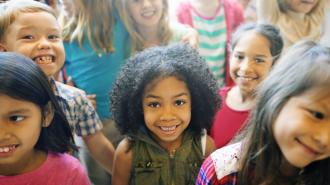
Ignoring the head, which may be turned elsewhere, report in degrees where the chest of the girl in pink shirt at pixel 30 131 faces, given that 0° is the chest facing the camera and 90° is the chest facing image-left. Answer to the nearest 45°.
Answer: approximately 45°

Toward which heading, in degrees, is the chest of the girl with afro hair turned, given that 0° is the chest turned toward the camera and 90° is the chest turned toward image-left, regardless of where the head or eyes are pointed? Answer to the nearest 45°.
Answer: approximately 0°
